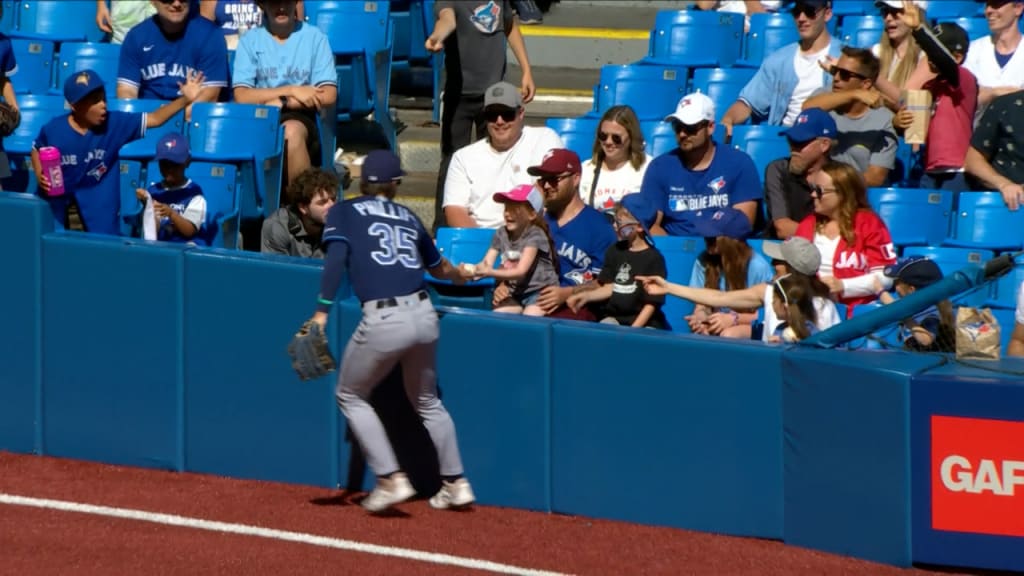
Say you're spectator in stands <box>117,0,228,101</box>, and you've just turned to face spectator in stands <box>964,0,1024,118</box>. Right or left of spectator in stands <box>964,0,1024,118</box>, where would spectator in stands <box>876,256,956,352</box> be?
right

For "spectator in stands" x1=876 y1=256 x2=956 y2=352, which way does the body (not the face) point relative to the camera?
to the viewer's left

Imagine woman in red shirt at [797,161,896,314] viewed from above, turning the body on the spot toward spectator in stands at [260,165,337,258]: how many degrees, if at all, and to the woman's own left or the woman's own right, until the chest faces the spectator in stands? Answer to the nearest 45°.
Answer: approximately 45° to the woman's own right

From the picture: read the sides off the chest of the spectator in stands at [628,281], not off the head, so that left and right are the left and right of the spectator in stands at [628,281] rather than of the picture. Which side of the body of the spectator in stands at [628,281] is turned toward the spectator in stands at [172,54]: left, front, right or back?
right

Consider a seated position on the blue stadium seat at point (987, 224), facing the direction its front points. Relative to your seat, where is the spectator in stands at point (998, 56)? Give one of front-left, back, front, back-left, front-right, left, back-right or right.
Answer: back

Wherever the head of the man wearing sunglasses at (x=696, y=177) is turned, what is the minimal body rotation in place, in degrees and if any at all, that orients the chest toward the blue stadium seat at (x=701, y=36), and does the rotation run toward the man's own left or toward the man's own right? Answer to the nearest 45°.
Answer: approximately 180°

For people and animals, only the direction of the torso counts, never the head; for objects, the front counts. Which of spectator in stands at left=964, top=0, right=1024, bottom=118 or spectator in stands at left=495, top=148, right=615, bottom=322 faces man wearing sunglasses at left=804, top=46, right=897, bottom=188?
spectator in stands at left=964, top=0, right=1024, bottom=118
